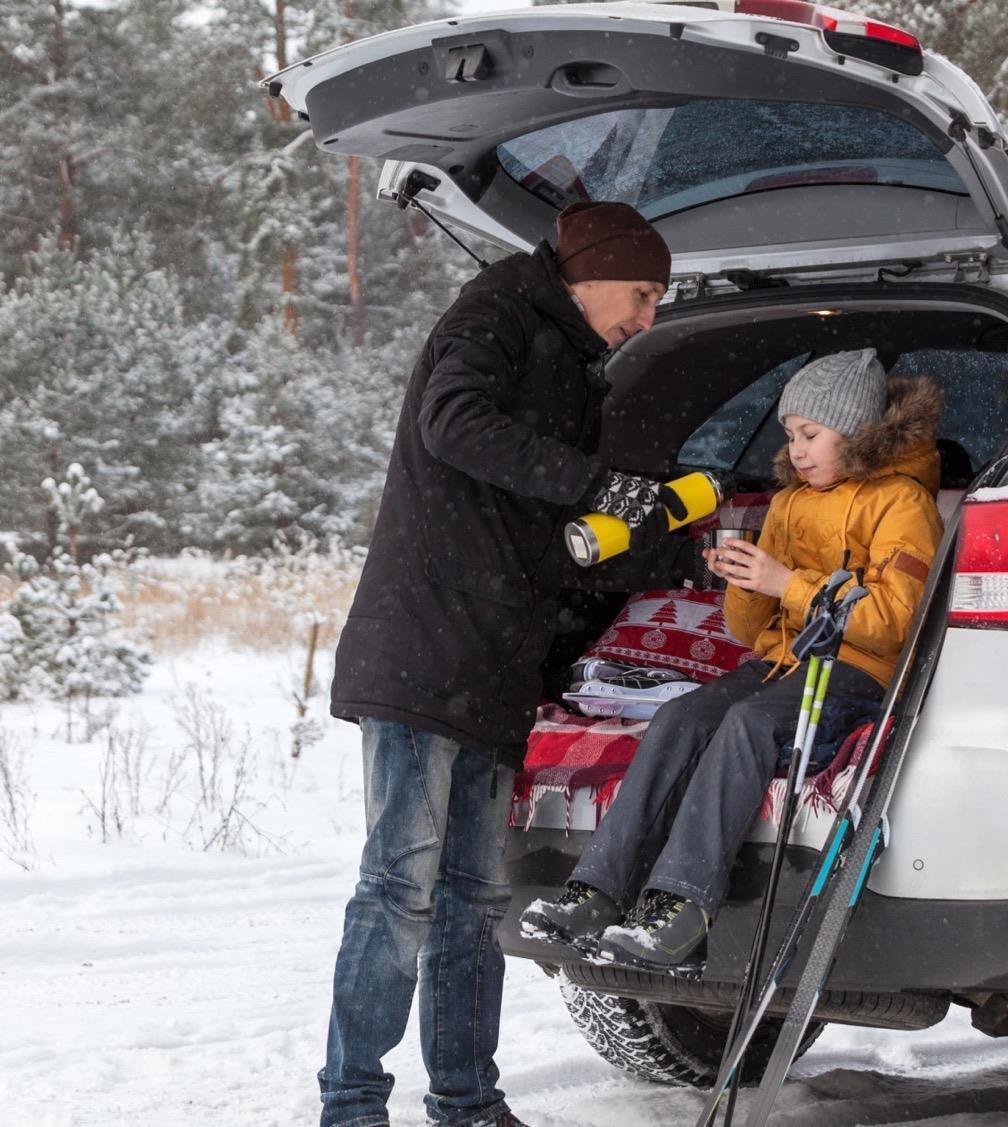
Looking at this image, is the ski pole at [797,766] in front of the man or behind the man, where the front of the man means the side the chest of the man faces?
in front

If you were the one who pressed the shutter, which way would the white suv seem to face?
facing away from the viewer and to the right of the viewer

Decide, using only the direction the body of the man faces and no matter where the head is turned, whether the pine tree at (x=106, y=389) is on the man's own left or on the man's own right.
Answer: on the man's own left

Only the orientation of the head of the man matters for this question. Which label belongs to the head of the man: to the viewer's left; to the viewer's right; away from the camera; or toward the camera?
to the viewer's right

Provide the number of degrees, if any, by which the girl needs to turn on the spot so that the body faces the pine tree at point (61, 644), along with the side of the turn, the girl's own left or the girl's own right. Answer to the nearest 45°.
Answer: approximately 90° to the girl's own right

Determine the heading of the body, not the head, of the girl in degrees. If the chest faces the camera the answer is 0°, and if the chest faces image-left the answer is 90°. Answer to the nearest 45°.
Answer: approximately 45°

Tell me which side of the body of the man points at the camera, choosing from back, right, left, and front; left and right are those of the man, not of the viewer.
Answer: right

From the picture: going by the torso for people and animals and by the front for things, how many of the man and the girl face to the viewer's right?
1

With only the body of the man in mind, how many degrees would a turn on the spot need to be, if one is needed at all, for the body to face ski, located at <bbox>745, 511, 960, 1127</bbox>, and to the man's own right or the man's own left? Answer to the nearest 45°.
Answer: approximately 45° to the man's own right

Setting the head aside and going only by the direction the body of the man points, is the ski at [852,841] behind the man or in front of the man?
in front
